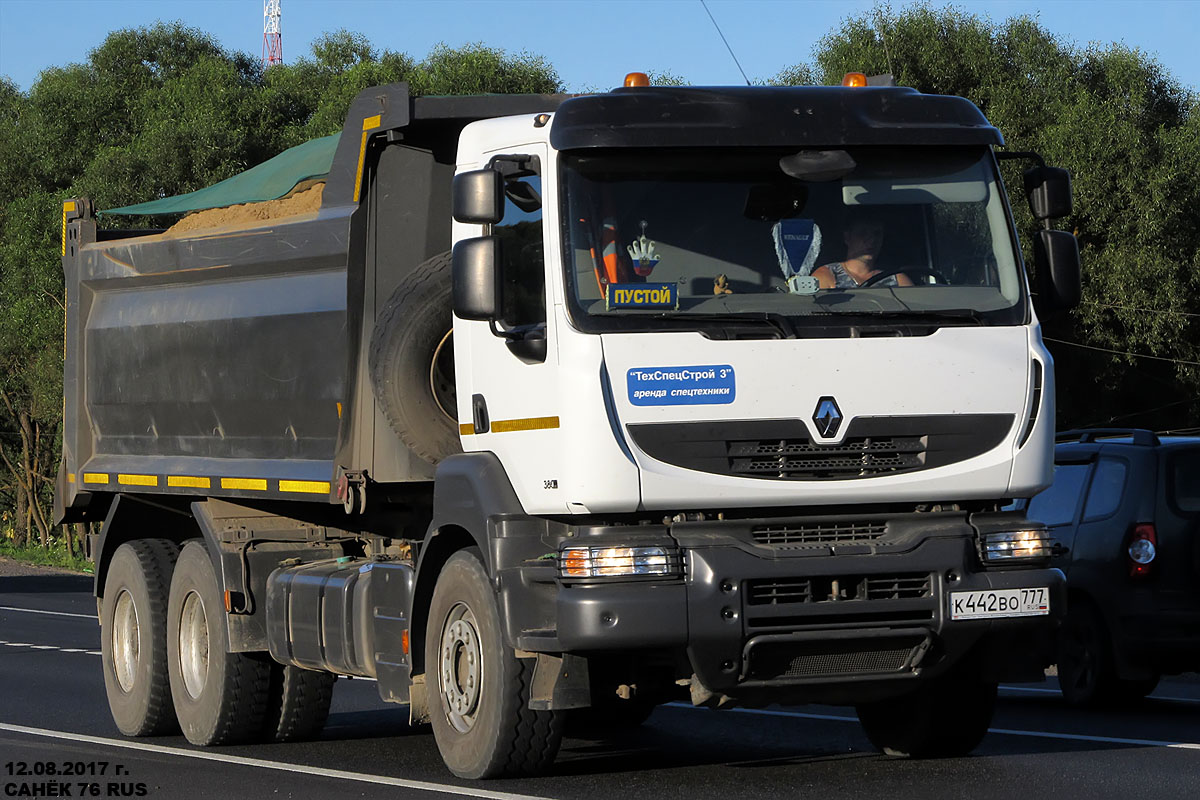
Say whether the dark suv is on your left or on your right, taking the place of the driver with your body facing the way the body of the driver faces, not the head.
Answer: on your left

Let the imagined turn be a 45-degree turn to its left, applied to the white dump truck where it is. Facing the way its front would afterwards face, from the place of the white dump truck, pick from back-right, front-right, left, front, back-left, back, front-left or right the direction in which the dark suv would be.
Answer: front-left

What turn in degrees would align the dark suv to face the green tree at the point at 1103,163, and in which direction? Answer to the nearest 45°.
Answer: approximately 45° to its right

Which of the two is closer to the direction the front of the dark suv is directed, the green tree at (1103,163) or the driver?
the green tree

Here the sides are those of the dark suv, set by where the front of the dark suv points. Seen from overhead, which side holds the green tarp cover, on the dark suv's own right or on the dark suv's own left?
on the dark suv's own left

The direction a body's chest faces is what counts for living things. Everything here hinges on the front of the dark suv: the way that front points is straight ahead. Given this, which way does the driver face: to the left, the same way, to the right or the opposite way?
the opposite way

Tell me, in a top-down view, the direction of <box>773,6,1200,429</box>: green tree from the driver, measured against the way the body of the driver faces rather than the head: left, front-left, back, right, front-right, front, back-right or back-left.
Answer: back-left

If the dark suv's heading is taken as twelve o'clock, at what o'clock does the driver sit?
The driver is roughly at 8 o'clock from the dark suv.

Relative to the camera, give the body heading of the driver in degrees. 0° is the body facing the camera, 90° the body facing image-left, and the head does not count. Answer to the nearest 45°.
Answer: approximately 315°

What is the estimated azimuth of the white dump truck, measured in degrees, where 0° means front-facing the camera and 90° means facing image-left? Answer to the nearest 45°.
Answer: approximately 315°

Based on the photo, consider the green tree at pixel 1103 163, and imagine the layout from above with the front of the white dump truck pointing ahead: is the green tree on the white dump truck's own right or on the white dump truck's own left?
on the white dump truck's own left

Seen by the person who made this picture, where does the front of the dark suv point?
facing away from the viewer and to the left of the viewer

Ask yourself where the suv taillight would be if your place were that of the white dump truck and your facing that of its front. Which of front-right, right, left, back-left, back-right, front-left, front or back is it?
left
